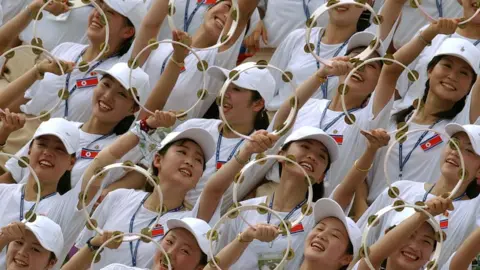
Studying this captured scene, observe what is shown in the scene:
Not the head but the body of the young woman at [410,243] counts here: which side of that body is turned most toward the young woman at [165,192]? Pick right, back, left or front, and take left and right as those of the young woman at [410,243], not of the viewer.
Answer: right

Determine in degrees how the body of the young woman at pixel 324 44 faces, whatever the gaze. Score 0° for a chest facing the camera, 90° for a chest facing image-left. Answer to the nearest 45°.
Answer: approximately 45°

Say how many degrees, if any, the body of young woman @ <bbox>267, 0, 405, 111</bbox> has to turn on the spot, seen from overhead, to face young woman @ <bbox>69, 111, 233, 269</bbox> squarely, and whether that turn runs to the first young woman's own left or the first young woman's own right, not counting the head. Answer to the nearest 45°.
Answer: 0° — they already face them

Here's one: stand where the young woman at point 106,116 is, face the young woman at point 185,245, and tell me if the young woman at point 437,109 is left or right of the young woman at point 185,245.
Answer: left

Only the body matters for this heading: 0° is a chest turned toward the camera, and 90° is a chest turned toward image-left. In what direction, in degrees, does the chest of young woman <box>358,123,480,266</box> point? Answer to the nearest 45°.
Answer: approximately 45°

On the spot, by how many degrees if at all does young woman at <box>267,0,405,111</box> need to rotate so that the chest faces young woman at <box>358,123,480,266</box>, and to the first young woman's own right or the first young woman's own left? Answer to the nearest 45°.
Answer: approximately 90° to the first young woman's own left
